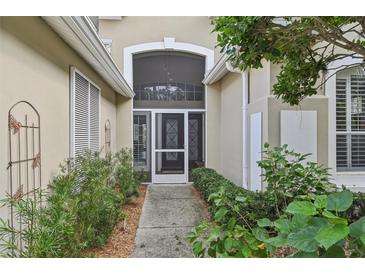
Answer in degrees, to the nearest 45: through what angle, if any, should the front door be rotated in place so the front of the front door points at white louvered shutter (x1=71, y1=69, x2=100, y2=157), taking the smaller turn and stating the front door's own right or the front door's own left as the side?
0° — it already faces it

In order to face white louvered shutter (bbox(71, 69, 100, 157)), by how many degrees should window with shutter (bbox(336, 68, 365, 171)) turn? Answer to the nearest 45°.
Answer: approximately 45° to its right

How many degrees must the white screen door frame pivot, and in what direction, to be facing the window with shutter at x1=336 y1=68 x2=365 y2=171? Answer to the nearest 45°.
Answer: approximately 45° to its left

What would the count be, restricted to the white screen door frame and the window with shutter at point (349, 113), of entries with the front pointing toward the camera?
2

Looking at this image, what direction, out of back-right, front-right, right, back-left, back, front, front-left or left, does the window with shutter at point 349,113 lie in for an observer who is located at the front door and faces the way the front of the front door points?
front-left

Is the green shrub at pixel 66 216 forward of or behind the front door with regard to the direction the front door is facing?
forward

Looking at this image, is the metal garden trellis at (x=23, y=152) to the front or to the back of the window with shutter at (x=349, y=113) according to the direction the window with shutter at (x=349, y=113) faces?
to the front

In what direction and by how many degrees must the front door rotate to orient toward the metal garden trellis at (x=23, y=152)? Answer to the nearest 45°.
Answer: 0° — it already faces it

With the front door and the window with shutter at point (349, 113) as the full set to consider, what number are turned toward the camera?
2

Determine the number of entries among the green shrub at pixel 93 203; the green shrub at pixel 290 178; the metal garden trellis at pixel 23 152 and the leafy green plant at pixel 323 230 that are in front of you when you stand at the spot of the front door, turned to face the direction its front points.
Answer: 4
